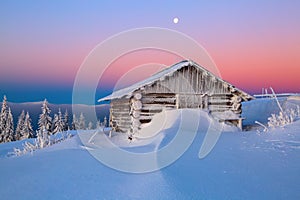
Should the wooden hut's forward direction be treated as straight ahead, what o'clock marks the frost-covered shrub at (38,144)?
The frost-covered shrub is roughly at 2 o'clock from the wooden hut.

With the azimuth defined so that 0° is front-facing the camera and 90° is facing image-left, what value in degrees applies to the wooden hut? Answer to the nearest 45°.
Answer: approximately 0°

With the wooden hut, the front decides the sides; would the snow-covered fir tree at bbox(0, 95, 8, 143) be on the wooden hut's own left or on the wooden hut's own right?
on the wooden hut's own right

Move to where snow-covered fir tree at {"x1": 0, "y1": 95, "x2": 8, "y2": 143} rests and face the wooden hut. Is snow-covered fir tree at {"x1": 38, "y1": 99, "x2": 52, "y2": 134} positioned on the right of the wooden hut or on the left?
left

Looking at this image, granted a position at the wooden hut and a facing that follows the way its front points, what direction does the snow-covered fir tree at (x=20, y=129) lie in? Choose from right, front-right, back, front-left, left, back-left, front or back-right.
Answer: back-right

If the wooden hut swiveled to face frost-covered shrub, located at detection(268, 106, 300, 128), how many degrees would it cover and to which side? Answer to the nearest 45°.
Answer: approximately 45° to its left

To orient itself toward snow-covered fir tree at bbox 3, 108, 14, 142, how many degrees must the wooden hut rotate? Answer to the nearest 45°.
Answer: approximately 135° to its right

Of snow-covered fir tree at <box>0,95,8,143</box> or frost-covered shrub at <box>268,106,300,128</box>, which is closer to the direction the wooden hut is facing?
the frost-covered shrub

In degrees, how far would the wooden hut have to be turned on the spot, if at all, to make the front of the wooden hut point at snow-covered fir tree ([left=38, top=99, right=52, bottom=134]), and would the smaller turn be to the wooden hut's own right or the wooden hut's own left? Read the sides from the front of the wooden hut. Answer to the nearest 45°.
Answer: approximately 135° to the wooden hut's own right

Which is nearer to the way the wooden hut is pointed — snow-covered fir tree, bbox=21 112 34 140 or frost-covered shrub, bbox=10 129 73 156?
the frost-covered shrub

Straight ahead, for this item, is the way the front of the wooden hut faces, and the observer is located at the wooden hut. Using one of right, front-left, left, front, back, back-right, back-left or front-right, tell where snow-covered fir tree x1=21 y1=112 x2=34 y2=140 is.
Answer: back-right

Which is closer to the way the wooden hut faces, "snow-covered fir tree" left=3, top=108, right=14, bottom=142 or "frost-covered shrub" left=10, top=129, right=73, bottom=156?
the frost-covered shrub
